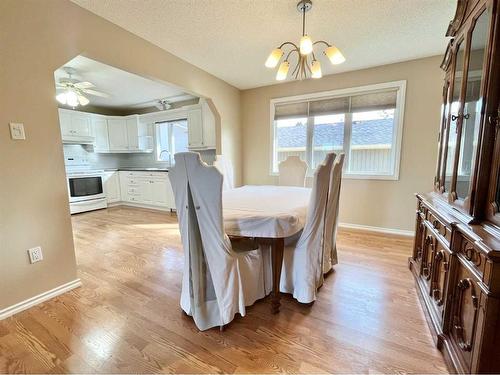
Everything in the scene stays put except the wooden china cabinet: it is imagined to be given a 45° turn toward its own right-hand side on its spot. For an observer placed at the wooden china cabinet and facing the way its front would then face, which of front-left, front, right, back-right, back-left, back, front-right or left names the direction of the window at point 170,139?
front-left

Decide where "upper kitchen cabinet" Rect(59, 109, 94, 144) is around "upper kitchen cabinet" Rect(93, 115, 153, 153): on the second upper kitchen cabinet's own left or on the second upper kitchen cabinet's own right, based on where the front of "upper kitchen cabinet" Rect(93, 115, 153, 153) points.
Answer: on the second upper kitchen cabinet's own right

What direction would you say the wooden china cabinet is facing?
to the viewer's left

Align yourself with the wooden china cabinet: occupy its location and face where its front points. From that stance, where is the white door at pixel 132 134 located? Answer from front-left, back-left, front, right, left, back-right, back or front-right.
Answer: front

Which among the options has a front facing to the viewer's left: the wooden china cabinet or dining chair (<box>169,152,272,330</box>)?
the wooden china cabinet

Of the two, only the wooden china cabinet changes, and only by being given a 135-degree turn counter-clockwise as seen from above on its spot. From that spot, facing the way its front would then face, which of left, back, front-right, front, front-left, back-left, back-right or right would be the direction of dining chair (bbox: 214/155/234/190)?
back-right

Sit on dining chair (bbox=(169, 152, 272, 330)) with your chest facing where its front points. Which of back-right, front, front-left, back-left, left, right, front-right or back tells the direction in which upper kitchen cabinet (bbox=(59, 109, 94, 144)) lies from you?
left

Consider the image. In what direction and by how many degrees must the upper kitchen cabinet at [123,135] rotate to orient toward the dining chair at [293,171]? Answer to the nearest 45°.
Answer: approximately 45° to its left

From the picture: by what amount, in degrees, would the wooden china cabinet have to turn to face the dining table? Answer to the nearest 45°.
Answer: approximately 45° to its left

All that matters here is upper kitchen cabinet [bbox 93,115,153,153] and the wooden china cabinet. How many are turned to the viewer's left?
1

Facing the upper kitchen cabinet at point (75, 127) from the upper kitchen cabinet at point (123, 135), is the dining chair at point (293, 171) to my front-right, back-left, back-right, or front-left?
back-left

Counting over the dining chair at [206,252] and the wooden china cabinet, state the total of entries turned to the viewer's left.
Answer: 1

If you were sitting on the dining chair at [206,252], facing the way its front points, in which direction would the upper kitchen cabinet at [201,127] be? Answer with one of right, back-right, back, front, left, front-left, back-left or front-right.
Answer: front-left

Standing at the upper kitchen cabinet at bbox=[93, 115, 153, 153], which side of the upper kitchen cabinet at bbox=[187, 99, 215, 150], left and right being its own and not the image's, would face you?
right

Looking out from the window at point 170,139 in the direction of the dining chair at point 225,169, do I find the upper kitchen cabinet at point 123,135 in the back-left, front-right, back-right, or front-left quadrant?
back-right

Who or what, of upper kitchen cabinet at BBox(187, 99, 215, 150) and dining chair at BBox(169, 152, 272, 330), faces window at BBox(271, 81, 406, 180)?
the dining chair

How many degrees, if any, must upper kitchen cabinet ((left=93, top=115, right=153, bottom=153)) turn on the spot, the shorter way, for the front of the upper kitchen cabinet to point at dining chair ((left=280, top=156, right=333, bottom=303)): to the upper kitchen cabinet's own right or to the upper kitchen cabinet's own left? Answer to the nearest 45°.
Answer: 0° — it already faces it

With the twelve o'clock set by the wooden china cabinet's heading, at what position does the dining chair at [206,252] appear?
The dining chair is roughly at 11 o'clock from the wooden china cabinet.

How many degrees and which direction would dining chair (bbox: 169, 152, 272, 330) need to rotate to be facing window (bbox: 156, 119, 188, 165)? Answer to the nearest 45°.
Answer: approximately 45° to its left

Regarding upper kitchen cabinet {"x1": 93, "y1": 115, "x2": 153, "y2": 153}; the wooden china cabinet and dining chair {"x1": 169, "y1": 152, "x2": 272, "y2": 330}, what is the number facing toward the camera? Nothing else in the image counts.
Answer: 1

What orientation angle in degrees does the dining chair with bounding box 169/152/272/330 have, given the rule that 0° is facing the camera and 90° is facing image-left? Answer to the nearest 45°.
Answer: approximately 225°

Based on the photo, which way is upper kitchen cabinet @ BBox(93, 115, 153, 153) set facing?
toward the camera

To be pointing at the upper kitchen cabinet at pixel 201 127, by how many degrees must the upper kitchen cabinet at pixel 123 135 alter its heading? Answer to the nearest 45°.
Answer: approximately 45° to its left
